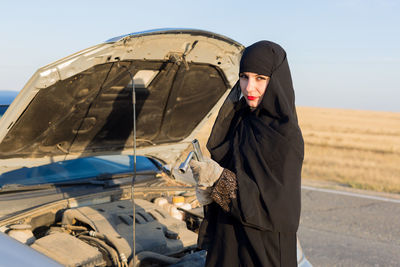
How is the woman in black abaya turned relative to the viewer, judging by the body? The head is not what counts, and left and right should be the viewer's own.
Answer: facing the viewer and to the left of the viewer

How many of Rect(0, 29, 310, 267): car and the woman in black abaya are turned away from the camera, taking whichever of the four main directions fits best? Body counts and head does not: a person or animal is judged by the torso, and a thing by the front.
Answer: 0

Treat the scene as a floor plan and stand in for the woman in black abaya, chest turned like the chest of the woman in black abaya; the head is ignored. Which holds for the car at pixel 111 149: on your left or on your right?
on your right

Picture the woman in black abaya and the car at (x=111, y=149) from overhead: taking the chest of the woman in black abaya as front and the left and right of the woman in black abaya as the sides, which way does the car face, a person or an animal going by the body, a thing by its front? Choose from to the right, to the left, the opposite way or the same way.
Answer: to the left

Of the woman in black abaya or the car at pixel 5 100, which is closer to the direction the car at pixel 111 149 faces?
the woman in black abaya

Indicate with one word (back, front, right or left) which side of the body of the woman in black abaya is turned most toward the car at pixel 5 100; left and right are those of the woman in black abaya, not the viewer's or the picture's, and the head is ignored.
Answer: right

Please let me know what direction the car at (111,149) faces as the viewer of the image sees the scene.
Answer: facing the viewer and to the right of the viewer

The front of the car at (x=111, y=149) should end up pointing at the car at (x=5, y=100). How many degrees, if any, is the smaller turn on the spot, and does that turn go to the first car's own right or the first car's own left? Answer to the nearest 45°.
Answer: approximately 180°
